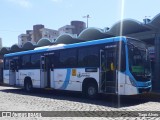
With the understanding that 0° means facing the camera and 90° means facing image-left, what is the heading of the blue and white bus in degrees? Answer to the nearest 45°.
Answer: approximately 315°
